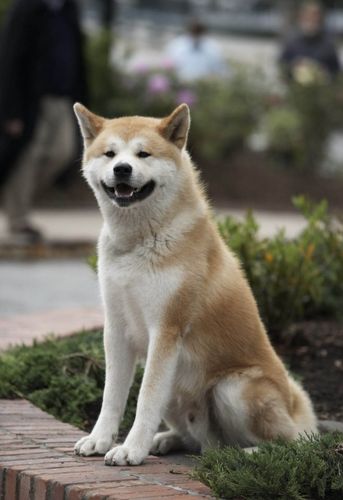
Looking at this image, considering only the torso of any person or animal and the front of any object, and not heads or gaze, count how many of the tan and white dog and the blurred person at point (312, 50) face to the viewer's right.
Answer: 0

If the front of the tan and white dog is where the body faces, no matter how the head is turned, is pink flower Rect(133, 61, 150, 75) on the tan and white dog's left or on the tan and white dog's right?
on the tan and white dog's right

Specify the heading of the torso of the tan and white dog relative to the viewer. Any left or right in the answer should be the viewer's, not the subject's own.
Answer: facing the viewer and to the left of the viewer

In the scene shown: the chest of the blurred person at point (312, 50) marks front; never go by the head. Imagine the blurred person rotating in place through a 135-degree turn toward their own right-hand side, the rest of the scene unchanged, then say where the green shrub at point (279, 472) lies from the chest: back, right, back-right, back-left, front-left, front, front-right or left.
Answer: back-left

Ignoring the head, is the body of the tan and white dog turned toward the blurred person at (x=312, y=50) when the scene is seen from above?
no

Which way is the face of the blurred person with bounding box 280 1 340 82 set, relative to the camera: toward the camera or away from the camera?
toward the camera

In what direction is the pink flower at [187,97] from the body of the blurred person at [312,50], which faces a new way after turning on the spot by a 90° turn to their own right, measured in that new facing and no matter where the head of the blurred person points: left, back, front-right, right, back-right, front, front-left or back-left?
front-left

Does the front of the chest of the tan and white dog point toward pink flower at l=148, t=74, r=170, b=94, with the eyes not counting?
no

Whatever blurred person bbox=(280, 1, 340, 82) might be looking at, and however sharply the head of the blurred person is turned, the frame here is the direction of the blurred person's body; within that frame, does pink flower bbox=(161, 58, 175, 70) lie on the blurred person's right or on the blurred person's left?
on the blurred person's right

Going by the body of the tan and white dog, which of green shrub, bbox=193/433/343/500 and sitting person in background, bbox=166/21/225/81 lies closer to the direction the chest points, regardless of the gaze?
the green shrub

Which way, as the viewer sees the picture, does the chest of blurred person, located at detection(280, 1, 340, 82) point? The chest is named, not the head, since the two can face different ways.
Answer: toward the camera

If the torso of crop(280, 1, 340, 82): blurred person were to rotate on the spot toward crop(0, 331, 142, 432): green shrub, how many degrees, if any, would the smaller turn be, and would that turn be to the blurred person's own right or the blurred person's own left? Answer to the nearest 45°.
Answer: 0° — they already face it

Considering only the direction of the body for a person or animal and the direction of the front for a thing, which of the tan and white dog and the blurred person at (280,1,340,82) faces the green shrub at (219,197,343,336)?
the blurred person

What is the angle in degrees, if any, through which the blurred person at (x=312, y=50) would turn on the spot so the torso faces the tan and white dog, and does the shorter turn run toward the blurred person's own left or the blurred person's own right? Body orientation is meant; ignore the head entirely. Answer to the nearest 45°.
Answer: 0° — they already face it

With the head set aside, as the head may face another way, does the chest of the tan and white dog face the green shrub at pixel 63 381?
no

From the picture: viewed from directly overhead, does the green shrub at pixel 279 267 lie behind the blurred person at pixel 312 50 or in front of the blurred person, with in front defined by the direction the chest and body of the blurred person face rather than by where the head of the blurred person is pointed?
in front

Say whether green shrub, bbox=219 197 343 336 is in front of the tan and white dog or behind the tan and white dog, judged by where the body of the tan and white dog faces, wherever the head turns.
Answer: behind
